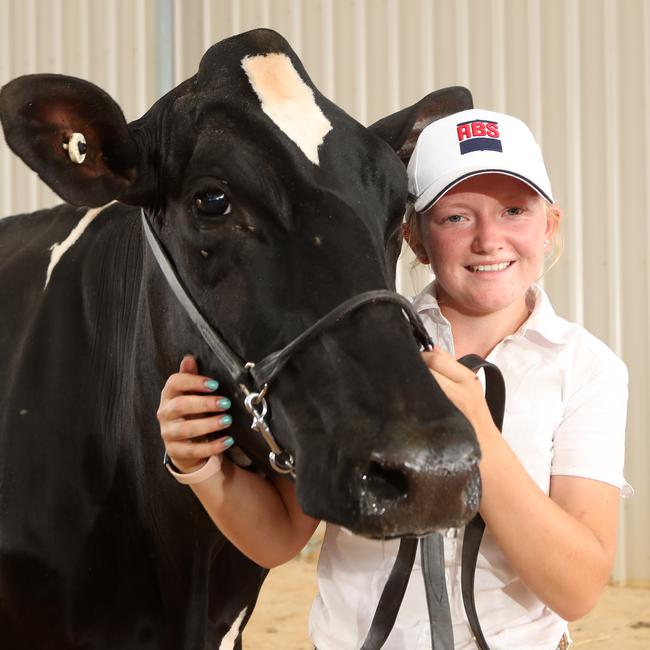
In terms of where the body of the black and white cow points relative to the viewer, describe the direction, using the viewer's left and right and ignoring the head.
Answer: facing the viewer and to the right of the viewer

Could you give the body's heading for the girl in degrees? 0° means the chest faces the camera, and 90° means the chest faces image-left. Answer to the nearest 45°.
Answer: approximately 0°
